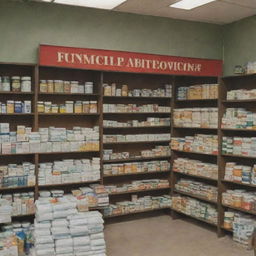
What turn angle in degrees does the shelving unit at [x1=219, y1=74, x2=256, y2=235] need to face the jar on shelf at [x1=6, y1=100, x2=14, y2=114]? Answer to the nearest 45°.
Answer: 0° — it already faces it

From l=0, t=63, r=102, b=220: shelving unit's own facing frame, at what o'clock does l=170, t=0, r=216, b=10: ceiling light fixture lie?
The ceiling light fixture is roughly at 11 o'clock from the shelving unit.

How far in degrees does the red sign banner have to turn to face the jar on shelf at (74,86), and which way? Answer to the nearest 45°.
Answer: approximately 135° to its right

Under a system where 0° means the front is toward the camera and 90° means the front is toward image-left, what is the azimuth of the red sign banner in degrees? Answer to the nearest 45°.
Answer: approximately 315°

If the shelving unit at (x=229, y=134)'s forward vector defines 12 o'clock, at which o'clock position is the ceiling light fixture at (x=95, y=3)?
The ceiling light fixture is roughly at 1 o'clock from the shelving unit.
